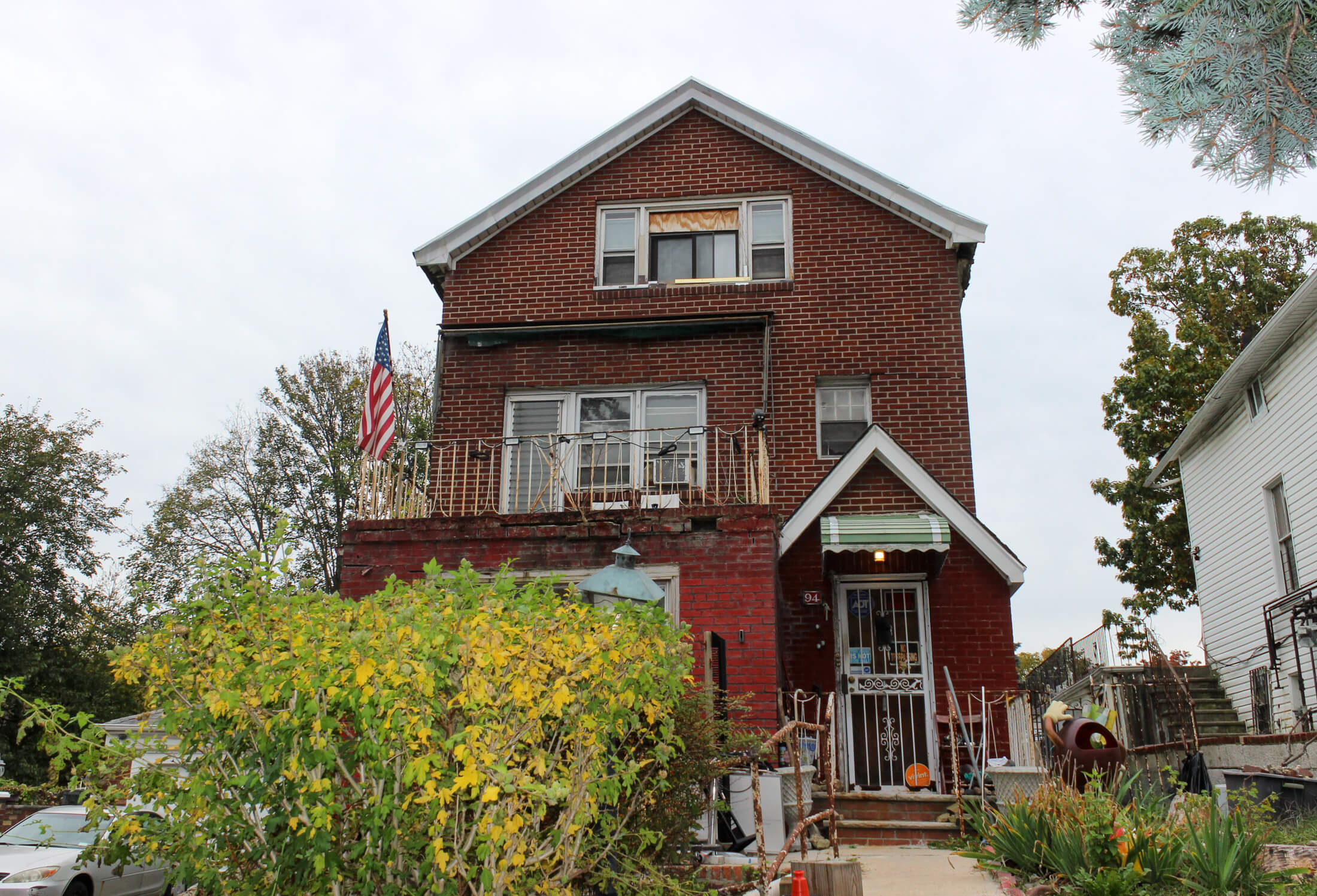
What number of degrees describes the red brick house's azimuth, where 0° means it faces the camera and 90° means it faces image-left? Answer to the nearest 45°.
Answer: approximately 0°

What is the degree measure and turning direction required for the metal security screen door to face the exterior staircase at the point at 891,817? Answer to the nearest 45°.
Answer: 0° — it already faces it

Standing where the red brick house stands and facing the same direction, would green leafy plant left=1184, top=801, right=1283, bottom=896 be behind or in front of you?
in front

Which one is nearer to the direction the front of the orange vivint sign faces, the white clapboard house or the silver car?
the silver car

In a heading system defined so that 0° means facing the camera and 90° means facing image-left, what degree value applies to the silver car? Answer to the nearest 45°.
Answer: approximately 45°

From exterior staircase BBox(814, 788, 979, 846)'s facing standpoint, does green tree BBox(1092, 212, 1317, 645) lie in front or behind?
behind

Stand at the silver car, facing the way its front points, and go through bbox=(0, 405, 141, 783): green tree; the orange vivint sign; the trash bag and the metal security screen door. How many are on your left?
3

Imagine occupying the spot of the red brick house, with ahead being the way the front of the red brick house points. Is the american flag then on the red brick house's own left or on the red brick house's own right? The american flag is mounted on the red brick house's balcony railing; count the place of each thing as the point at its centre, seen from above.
on the red brick house's own right

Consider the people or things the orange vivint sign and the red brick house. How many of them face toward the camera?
2

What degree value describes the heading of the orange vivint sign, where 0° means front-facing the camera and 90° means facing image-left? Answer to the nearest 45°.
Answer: approximately 0°
